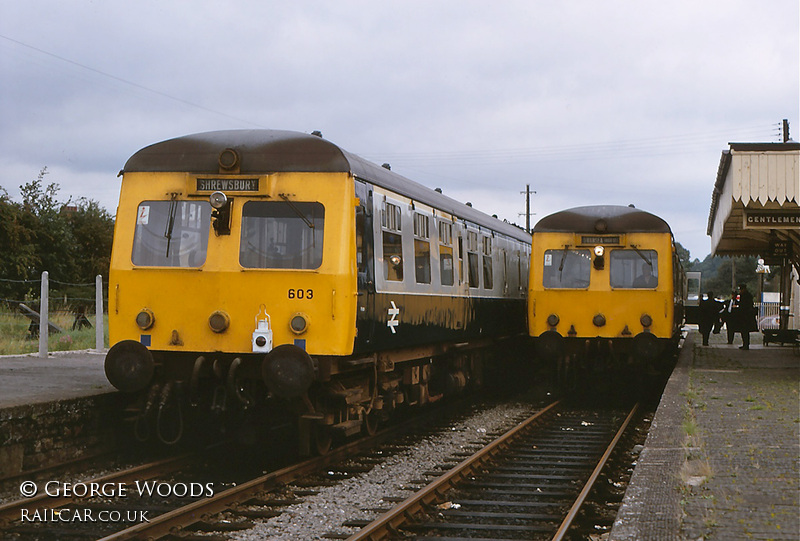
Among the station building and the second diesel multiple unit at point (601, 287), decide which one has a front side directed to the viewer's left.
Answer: the station building

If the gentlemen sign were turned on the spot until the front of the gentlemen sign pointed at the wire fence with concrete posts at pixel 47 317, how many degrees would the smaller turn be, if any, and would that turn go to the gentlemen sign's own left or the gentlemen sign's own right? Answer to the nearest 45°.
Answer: approximately 90° to the gentlemen sign's own right

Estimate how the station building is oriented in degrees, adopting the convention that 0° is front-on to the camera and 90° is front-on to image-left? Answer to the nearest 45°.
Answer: approximately 90°

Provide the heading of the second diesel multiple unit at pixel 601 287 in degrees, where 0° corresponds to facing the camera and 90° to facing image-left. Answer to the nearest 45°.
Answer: approximately 0°

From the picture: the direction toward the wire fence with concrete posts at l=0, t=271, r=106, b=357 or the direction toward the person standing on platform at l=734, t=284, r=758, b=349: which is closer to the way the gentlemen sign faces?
the wire fence with concrete posts

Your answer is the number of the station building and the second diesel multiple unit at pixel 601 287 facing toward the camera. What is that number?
1

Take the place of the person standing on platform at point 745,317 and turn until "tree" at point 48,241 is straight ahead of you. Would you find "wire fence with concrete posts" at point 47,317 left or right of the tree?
left

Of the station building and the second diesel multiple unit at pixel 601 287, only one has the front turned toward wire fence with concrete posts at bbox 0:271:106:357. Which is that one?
the station building

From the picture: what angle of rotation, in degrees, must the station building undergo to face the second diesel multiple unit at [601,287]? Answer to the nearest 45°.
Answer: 0° — it already faces it

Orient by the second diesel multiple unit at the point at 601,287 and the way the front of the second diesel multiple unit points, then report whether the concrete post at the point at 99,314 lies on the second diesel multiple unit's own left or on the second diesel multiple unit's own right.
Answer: on the second diesel multiple unit's own right

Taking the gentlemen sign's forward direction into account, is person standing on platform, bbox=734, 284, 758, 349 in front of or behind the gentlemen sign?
behind

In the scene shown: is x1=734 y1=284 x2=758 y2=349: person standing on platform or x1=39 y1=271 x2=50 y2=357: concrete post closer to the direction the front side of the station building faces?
the concrete post
